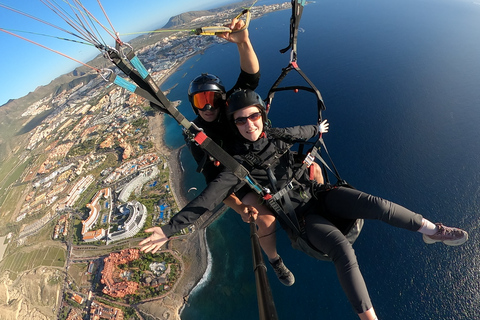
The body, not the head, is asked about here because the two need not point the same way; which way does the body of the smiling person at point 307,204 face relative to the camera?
toward the camera

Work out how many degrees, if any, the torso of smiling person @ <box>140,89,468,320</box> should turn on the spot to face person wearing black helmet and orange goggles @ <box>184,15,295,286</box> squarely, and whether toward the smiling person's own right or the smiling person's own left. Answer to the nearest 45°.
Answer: approximately 135° to the smiling person's own right

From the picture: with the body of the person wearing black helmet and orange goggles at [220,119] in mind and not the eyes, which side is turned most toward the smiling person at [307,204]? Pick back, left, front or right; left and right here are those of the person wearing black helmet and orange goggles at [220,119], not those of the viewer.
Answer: front

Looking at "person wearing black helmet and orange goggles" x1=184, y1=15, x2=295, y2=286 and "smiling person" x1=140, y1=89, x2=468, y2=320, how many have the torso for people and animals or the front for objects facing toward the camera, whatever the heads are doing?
2

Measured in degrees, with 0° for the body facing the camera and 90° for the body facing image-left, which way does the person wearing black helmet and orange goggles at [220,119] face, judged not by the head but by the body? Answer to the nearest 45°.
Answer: approximately 0°
